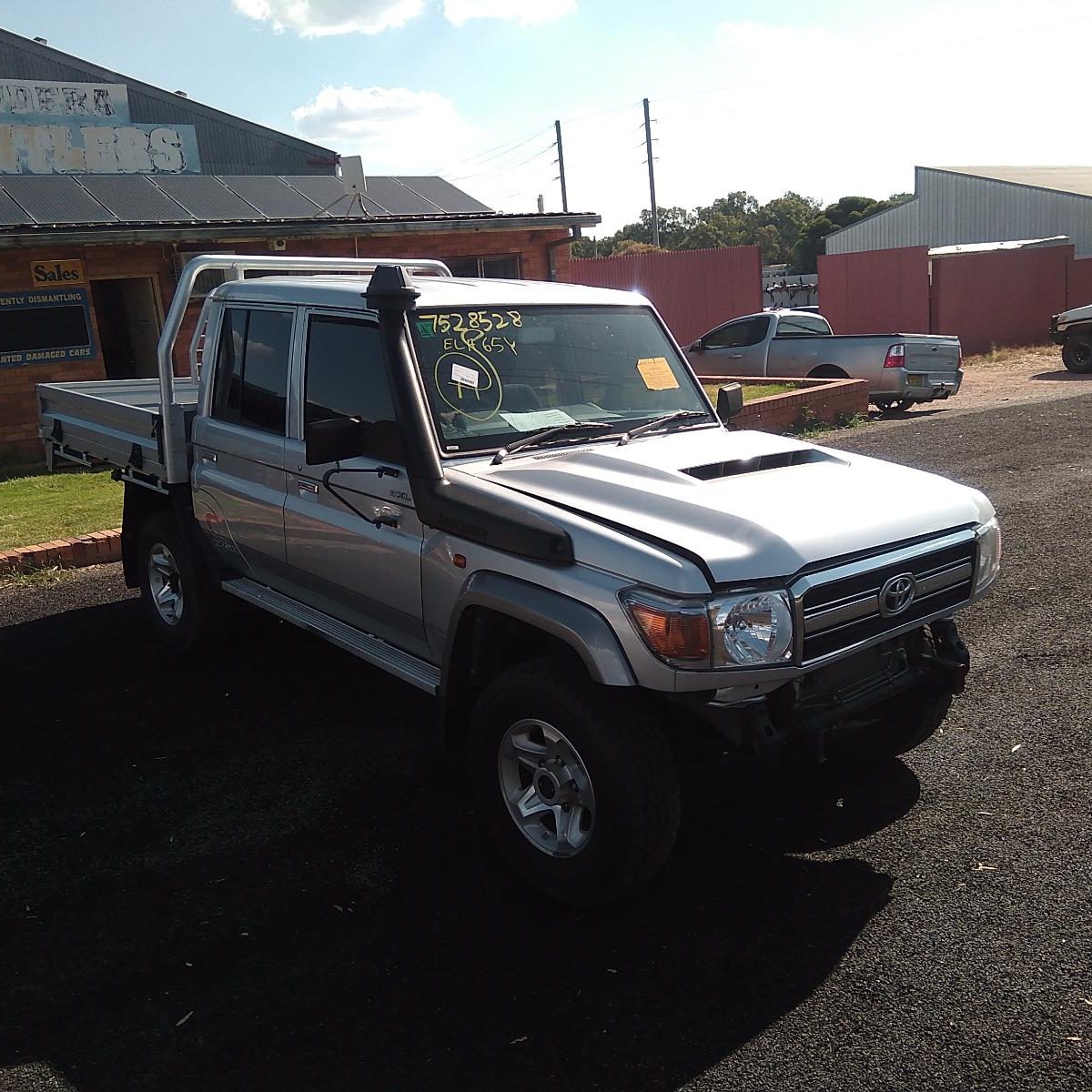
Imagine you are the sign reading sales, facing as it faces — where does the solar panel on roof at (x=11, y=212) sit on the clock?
The solar panel on roof is roughly at 5 o'clock from the sign reading sales.

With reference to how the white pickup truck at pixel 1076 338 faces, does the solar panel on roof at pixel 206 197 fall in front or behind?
in front

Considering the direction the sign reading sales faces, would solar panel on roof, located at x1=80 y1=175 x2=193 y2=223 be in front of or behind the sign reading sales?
behind

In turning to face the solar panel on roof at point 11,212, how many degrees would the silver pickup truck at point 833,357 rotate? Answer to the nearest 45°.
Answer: approximately 45° to its left

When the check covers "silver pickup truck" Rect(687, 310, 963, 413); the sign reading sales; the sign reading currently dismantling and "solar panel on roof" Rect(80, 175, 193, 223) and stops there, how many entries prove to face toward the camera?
3

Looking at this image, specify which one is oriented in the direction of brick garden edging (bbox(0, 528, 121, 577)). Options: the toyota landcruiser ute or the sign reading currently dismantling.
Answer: the sign reading currently dismantling

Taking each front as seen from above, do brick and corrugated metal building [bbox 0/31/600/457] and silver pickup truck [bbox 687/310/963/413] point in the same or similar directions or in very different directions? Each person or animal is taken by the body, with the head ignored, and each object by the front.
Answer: very different directions

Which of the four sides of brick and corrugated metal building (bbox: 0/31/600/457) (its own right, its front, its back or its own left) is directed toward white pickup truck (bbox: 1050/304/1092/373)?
left

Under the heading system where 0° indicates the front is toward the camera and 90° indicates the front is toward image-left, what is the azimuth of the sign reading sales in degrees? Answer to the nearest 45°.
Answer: approximately 0°

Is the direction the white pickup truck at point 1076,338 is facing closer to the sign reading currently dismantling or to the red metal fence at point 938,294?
the sign reading currently dismantling

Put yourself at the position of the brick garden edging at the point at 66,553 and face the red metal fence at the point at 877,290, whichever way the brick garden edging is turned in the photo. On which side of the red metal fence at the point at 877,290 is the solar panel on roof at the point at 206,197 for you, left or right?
left

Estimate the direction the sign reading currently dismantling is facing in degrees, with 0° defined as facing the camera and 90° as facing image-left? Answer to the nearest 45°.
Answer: approximately 0°

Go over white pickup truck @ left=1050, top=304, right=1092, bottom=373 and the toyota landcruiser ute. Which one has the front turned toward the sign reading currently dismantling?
the white pickup truck
